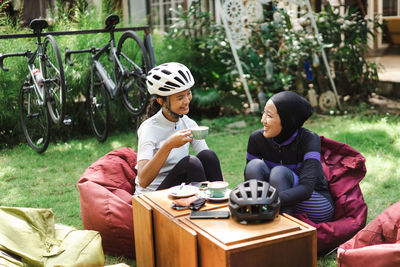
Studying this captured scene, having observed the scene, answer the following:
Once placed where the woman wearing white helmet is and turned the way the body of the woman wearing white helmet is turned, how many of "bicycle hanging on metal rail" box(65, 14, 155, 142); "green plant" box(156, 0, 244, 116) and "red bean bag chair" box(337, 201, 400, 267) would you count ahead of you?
1

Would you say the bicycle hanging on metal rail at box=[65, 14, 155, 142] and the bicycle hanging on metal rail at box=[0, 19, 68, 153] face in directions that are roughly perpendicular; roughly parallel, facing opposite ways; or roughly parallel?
roughly parallel

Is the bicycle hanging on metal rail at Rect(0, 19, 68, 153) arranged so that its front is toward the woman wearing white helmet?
no

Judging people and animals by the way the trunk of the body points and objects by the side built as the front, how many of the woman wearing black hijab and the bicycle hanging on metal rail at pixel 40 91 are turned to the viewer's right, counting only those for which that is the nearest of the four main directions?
0

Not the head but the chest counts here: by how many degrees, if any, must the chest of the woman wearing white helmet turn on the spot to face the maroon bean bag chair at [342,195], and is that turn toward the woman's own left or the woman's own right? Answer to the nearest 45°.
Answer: approximately 45° to the woman's own left

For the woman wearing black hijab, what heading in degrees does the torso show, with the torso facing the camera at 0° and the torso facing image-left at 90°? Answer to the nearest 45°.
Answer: approximately 45°

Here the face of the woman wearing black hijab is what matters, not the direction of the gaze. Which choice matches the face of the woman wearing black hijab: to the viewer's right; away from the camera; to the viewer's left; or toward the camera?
to the viewer's left

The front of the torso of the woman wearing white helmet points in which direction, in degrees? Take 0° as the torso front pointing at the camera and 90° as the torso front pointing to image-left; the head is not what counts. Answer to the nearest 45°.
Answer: approximately 315°

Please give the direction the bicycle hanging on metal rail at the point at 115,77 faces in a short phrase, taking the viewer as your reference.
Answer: facing the viewer and to the left of the viewer

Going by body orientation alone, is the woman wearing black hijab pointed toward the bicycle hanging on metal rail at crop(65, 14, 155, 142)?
no

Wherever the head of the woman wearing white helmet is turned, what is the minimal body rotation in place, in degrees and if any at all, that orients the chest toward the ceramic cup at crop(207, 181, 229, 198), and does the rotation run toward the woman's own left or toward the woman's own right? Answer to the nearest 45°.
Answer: approximately 45° to the woman's own right
